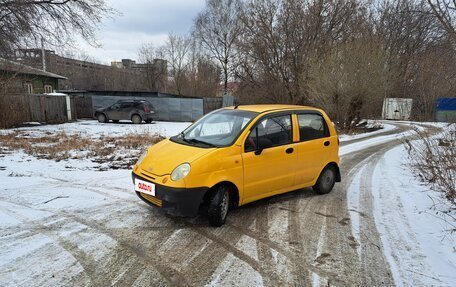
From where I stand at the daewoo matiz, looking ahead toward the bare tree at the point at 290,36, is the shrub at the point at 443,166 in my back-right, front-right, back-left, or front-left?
front-right

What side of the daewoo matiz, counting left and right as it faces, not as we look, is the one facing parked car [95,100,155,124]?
right

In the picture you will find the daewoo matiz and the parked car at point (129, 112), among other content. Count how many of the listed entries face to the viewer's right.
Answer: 0

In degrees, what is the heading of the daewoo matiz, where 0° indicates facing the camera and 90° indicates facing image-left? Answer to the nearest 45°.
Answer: approximately 45°

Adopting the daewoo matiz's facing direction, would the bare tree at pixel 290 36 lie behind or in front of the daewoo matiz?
behind

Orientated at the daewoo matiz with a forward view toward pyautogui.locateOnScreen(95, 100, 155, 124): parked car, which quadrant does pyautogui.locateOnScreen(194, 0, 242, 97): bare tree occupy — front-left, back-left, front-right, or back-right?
front-right

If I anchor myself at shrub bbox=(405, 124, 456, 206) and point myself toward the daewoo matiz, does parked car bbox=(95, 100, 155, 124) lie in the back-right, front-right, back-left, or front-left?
front-right

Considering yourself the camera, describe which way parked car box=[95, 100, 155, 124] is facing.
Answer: facing away from the viewer and to the left of the viewer

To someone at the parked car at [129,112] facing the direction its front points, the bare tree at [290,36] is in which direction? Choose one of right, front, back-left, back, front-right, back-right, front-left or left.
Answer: back-right

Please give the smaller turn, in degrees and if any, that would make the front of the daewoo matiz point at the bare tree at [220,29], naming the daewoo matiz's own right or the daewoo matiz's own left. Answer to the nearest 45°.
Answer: approximately 135° to the daewoo matiz's own right

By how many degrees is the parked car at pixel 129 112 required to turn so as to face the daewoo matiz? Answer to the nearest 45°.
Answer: approximately 135° to its left

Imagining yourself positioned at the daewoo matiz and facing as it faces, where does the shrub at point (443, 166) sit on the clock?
The shrub is roughly at 7 o'clock from the daewoo matiz.

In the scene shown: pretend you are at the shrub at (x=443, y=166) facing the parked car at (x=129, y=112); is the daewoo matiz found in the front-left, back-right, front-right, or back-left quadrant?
front-left
